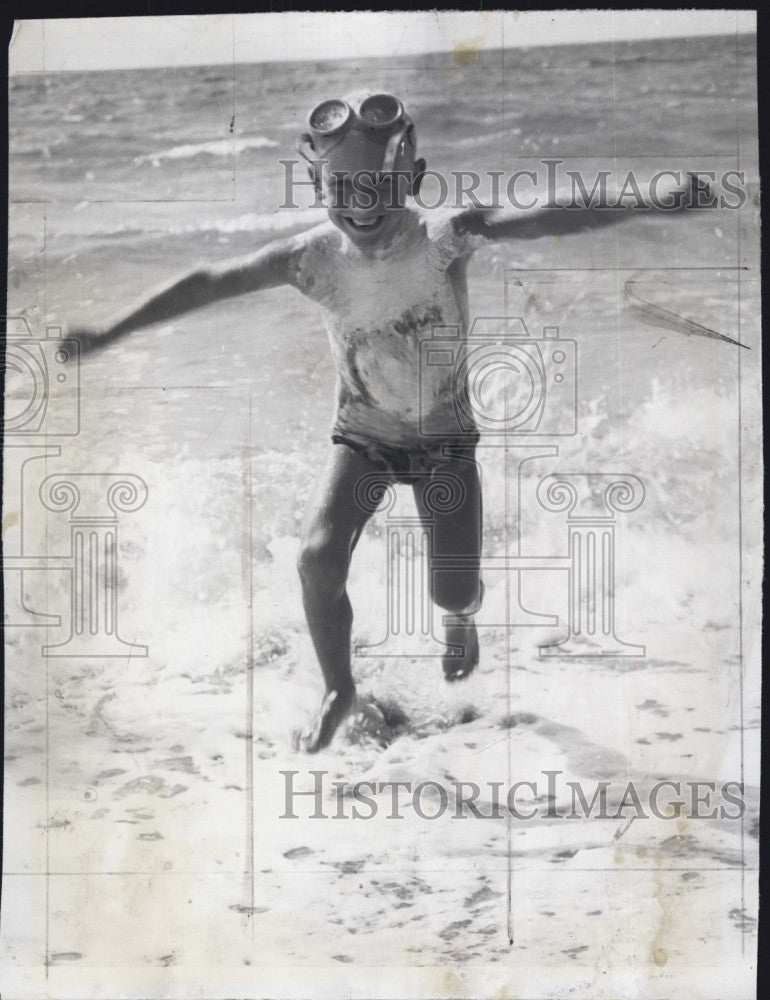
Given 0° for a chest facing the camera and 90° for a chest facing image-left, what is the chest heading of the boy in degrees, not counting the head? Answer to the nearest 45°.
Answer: approximately 0°
